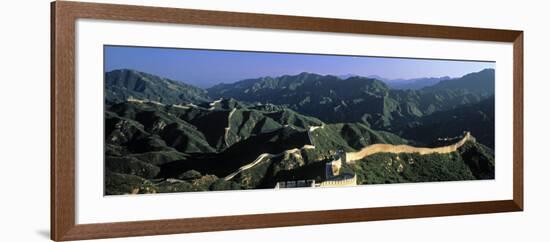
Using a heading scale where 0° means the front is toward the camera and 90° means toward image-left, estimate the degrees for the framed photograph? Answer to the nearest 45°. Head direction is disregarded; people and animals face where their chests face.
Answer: approximately 315°
